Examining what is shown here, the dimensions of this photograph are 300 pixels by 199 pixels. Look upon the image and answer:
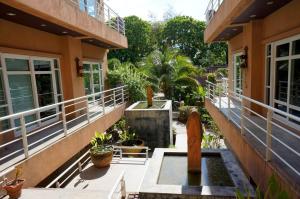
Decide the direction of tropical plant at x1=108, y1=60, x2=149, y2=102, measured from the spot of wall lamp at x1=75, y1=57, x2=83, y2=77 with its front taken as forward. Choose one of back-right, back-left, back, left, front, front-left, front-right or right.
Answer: front-left

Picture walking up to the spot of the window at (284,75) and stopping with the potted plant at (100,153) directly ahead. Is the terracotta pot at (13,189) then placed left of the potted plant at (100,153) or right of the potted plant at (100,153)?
left

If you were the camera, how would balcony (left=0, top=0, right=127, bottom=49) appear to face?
facing the viewer and to the right of the viewer

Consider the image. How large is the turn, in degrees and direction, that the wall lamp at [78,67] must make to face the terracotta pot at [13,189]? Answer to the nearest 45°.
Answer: approximately 90° to its right

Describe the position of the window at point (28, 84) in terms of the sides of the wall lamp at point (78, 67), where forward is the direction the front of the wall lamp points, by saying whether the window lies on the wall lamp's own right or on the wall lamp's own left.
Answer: on the wall lamp's own right

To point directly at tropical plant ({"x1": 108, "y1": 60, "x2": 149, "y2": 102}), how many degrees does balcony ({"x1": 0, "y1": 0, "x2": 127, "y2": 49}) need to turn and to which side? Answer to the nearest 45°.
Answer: approximately 90° to its left

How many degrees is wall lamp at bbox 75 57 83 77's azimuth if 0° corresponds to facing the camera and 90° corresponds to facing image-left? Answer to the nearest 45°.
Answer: approximately 270°

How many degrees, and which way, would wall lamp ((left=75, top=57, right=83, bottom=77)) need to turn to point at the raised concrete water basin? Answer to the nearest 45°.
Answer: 0° — it already faces it

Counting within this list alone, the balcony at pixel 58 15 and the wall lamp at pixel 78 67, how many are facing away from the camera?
0

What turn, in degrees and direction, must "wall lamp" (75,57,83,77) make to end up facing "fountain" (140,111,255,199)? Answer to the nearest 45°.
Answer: approximately 45° to its right
